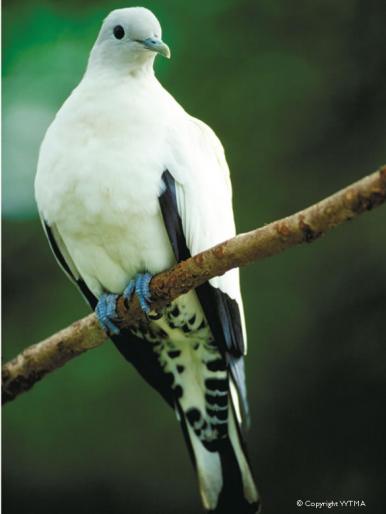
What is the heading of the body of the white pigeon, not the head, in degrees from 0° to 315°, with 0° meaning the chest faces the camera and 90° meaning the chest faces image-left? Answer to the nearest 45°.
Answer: approximately 45°
